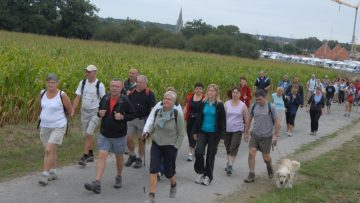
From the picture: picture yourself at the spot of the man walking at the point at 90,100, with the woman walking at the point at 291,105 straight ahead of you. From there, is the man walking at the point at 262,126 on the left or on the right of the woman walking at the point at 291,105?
right

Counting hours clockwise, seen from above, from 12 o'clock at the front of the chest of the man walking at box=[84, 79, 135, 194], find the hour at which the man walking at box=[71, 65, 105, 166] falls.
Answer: the man walking at box=[71, 65, 105, 166] is roughly at 4 o'clock from the man walking at box=[84, 79, 135, 194].

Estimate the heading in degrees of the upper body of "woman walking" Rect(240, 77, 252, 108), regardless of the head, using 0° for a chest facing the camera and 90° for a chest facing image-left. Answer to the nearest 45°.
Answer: approximately 45°

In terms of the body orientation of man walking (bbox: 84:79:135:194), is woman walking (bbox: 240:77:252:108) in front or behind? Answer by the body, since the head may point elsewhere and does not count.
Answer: behind

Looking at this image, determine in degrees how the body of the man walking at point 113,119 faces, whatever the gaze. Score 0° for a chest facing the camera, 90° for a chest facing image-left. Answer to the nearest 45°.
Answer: approximately 45°

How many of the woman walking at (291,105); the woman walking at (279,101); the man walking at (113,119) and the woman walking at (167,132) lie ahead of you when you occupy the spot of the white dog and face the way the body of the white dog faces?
2

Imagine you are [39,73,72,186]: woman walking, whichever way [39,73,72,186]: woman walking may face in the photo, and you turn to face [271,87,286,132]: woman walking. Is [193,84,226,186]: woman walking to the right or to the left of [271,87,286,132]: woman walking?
right
